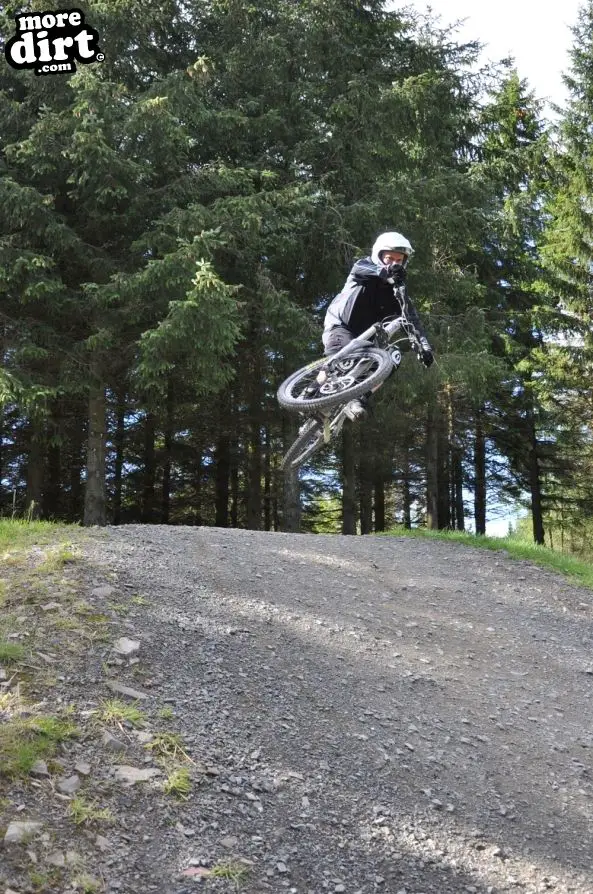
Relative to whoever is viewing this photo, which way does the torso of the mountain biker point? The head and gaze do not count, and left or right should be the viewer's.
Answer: facing the viewer and to the right of the viewer
